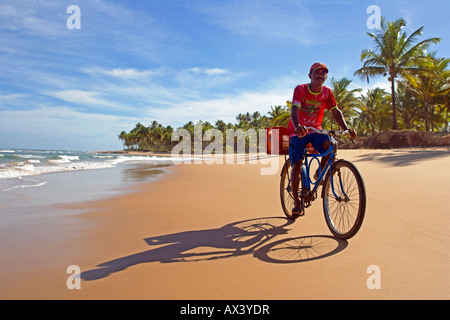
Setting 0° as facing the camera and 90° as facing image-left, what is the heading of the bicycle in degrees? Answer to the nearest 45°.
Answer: approximately 315°

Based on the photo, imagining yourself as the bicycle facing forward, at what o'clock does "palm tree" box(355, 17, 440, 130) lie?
The palm tree is roughly at 8 o'clock from the bicycle.

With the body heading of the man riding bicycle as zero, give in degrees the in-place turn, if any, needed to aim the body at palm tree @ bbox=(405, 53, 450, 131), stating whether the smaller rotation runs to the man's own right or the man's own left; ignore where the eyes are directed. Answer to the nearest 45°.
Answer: approximately 135° to the man's own left

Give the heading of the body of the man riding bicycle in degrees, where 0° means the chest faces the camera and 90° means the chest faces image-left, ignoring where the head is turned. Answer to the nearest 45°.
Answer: approximately 315°

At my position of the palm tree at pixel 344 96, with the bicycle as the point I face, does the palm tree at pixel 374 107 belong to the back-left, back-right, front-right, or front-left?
back-left

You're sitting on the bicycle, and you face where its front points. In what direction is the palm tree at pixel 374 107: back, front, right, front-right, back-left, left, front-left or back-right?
back-left
